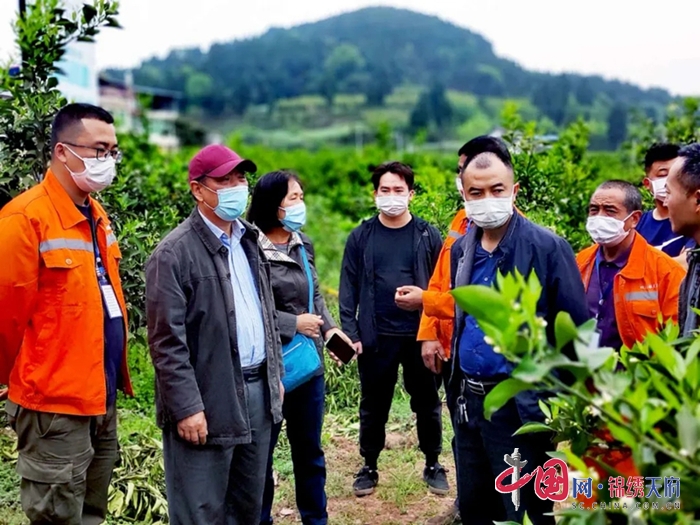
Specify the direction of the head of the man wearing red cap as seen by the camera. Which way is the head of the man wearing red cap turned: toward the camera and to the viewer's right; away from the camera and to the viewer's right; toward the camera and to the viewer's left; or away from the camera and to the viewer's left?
toward the camera and to the viewer's right

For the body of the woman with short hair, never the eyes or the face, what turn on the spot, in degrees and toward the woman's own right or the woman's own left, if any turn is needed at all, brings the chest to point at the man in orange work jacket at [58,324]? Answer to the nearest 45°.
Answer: approximately 90° to the woman's own right

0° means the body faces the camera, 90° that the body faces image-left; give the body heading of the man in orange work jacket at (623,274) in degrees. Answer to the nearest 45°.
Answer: approximately 45°

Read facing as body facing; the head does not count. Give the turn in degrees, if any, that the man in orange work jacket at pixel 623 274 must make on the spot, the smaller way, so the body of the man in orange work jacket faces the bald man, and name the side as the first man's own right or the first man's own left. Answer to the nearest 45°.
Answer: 0° — they already face them

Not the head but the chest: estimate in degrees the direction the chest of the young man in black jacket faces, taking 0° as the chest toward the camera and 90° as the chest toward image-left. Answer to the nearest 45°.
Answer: approximately 0°

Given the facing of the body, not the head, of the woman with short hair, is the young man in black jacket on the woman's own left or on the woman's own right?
on the woman's own left

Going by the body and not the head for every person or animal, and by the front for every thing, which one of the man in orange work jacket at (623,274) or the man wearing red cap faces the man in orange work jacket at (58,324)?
the man in orange work jacket at (623,274)
